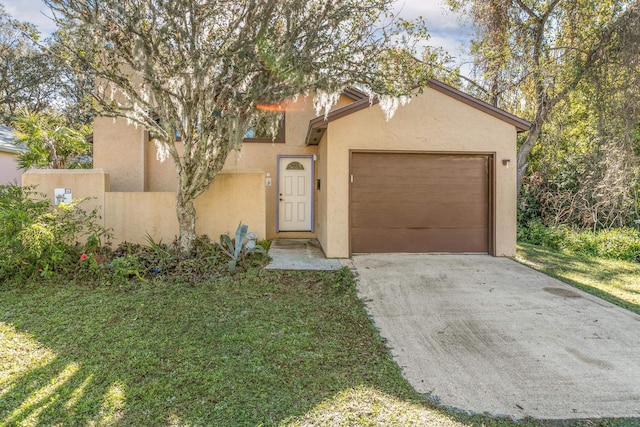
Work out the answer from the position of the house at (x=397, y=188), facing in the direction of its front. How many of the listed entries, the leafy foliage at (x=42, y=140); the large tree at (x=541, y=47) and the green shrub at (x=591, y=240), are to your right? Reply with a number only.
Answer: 1

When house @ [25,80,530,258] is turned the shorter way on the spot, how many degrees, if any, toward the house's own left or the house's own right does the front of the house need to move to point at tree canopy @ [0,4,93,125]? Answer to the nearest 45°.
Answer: approximately 135° to the house's own right

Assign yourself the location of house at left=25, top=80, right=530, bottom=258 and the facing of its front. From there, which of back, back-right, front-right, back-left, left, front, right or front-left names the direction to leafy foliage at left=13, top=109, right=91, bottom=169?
right

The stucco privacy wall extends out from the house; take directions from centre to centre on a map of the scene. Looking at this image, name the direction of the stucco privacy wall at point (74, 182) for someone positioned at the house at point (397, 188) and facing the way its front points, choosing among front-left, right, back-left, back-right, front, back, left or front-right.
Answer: right

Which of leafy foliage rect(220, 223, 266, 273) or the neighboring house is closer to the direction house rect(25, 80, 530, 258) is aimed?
the leafy foliage

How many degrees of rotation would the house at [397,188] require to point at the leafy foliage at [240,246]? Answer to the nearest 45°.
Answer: approximately 90° to its right

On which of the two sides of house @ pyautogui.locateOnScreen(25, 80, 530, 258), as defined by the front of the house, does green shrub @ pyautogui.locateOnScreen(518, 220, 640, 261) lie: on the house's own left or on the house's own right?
on the house's own left

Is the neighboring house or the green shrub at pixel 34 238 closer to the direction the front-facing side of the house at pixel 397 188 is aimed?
the green shrub

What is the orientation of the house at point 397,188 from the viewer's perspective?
toward the camera

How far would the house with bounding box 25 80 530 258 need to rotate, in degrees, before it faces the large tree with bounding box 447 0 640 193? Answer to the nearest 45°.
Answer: approximately 135° to its left

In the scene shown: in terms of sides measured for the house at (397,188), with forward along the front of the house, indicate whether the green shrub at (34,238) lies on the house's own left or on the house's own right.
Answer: on the house's own right

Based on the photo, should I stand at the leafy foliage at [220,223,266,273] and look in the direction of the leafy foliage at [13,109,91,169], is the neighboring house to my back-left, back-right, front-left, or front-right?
front-right

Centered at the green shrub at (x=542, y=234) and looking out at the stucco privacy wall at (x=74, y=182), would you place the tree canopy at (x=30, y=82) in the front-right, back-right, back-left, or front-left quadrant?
front-right
